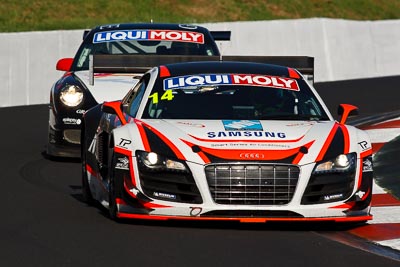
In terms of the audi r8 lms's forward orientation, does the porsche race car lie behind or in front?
behind

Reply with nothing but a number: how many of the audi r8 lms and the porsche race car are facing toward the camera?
2

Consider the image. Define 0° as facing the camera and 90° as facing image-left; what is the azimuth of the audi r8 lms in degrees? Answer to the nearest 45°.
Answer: approximately 0°

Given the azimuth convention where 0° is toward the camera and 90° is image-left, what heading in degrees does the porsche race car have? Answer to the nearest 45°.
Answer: approximately 0°
